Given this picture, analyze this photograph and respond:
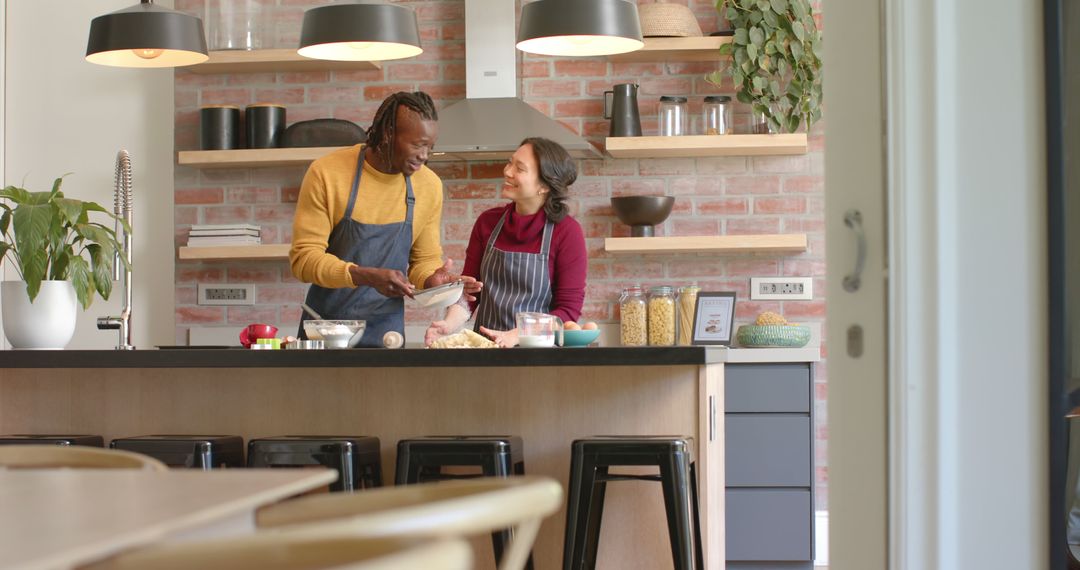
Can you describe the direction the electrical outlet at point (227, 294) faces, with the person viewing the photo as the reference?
facing the viewer

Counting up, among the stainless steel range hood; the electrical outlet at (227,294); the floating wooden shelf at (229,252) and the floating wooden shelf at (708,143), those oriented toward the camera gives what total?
4

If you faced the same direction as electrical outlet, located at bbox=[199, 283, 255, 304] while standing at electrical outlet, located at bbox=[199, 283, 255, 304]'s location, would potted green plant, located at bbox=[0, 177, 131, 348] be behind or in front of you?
in front

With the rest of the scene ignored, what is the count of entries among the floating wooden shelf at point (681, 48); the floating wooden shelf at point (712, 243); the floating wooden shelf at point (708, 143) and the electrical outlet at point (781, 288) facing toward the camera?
4

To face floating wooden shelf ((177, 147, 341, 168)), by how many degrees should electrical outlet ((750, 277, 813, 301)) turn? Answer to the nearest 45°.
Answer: approximately 90° to its right

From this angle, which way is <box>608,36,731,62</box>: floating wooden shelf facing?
toward the camera

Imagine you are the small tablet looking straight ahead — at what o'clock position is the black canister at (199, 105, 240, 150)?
The black canister is roughly at 3 o'clock from the small tablet.

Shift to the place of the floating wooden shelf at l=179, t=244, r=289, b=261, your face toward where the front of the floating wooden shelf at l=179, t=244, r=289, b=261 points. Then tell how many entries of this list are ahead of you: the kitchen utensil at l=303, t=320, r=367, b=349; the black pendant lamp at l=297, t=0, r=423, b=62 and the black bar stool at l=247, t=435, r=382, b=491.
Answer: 3

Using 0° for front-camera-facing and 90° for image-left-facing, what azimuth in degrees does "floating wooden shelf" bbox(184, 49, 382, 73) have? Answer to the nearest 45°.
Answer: approximately 0°

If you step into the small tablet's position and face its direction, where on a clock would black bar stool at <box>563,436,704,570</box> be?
The black bar stool is roughly at 12 o'clock from the small tablet.

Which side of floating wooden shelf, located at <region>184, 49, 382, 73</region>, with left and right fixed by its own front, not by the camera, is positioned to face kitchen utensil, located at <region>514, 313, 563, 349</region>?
front

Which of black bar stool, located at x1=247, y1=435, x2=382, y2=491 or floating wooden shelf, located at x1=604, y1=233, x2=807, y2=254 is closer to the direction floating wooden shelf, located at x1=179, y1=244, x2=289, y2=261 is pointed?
the black bar stool

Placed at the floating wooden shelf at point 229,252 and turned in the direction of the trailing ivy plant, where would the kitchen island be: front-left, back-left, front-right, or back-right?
front-right

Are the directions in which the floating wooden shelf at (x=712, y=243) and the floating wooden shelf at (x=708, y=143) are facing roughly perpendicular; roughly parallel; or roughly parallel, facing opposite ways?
roughly parallel
